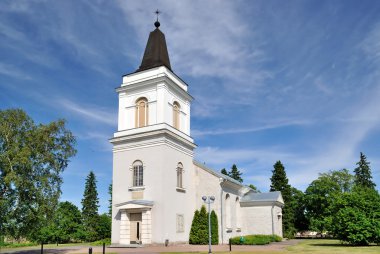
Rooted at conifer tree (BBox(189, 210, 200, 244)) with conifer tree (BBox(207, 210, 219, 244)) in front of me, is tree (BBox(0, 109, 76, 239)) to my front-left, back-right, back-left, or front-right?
back-right

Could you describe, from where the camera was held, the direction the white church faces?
facing the viewer and to the left of the viewer

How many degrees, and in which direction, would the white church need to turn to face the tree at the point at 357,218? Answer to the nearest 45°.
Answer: approximately 135° to its left
